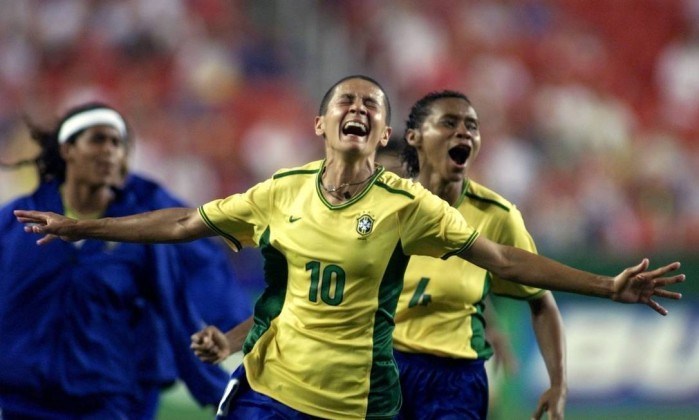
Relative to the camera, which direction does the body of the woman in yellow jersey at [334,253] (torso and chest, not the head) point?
toward the camera

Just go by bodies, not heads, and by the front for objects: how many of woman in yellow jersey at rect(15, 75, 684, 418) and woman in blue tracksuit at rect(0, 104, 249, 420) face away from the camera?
0

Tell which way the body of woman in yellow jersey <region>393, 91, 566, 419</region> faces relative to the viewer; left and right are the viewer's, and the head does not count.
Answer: facing the viewer and to the left of the viewer

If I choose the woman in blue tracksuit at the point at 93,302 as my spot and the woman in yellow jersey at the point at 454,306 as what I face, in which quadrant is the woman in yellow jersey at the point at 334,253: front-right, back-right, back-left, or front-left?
front-right

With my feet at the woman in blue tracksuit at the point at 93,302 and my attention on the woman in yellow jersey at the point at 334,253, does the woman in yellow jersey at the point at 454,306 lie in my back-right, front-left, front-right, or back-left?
front-left

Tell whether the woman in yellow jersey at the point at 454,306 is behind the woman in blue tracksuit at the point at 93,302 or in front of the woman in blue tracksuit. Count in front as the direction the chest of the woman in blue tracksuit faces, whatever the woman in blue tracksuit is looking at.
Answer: in front

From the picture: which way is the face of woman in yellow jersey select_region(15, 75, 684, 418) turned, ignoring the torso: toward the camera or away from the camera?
toward the camera

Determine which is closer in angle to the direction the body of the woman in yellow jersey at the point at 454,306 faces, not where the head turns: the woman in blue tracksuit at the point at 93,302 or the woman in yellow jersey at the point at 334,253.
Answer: the woman in yellow jersey

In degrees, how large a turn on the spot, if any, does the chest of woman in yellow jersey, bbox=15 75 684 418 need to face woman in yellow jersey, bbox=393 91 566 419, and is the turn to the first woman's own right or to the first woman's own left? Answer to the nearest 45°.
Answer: approximately 135° to the first woman's own left

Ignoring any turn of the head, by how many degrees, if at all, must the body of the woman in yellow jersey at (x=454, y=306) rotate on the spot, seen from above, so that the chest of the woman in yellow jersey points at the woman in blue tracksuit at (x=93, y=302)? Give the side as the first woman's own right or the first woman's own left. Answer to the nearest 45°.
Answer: approximately 45° to the first woman's own right

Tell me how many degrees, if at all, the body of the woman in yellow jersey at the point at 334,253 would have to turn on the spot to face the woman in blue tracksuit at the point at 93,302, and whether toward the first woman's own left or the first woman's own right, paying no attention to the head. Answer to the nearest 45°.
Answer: approximately 135° to the first woman's own right

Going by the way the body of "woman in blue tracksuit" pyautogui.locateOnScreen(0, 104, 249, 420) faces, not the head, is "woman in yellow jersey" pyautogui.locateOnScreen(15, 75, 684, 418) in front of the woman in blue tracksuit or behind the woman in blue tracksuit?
in front
